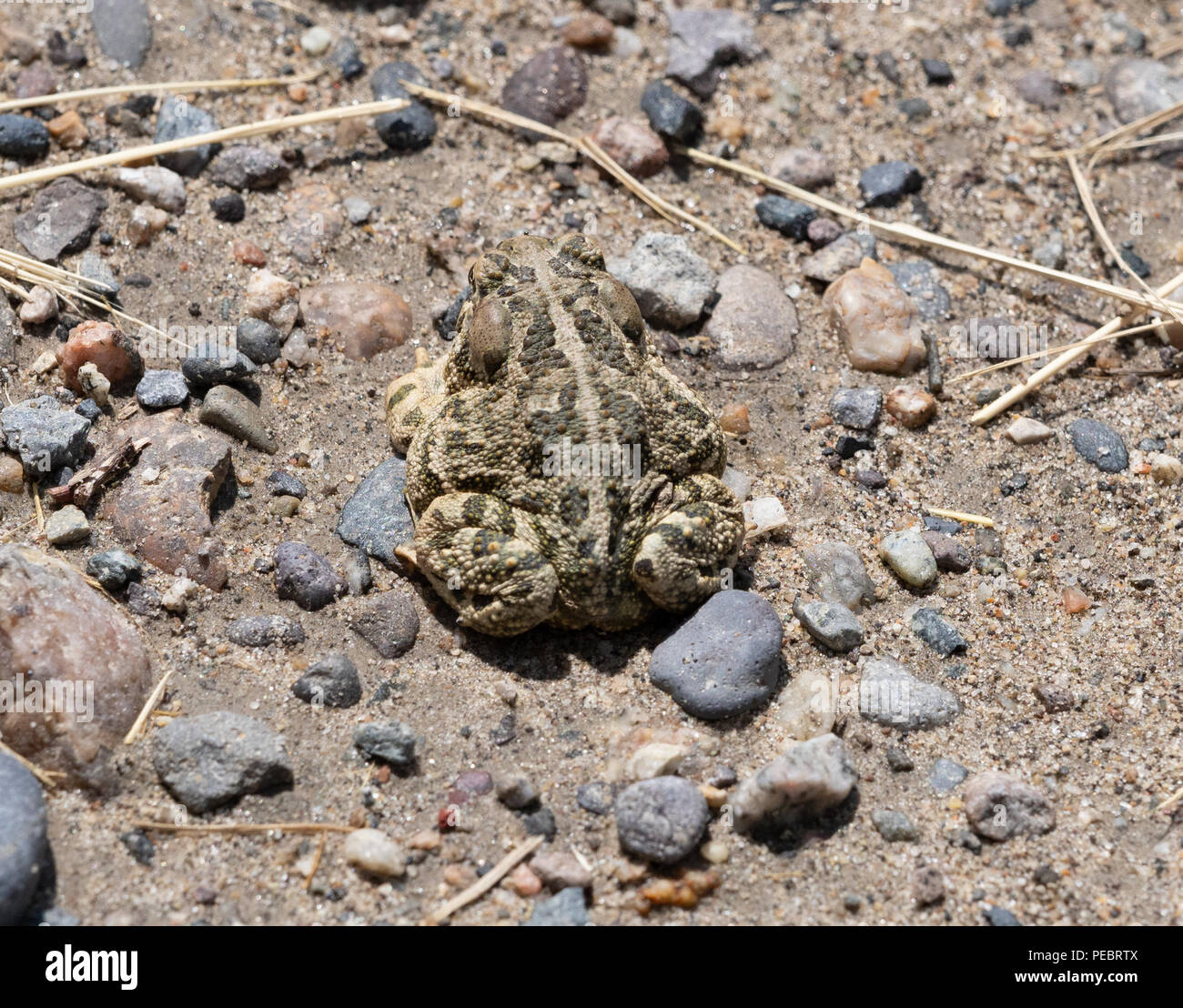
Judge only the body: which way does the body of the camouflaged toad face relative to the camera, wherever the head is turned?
away from the camera

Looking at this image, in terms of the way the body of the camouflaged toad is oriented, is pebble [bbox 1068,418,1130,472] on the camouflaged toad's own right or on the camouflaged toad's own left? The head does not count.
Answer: on the camouflaged toad's own right

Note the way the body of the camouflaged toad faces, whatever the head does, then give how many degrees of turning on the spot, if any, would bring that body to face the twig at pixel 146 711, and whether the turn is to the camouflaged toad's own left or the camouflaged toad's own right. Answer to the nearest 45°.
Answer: approximately 135° to the camouflaged toad's own left

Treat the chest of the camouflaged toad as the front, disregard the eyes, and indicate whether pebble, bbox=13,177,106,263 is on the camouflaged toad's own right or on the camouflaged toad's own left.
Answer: on the camouflaged toad's own left

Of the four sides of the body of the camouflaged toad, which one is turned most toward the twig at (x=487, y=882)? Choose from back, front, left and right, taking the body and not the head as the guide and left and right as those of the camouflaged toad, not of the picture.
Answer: back

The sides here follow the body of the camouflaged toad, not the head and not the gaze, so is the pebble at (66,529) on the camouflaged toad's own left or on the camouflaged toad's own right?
on the camouflaged toad's own left

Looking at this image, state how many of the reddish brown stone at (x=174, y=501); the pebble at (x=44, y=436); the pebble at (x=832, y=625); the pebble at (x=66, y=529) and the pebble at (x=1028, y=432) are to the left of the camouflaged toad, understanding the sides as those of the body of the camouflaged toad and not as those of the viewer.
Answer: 3

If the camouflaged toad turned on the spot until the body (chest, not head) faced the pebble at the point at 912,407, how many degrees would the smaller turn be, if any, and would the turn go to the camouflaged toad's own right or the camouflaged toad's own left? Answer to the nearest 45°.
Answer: approximately 45° to the camouflaged toad's own right

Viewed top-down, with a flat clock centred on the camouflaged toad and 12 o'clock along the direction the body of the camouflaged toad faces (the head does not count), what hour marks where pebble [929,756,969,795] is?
The pebble is roughly at 4 o'clock from the camouflaged toad.

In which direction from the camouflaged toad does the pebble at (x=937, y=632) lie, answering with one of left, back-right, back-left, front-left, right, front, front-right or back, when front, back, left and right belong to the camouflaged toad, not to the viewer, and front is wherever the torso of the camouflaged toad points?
right

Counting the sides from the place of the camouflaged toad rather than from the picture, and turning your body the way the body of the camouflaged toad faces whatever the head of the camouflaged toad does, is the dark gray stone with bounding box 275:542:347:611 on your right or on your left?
on your left
